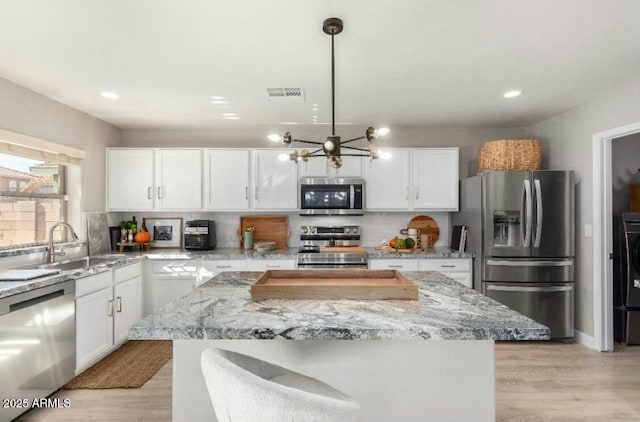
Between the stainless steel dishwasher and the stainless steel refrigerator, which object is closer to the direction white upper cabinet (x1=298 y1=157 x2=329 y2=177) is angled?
the stainless steel dishwasher

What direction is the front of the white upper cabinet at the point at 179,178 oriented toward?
toward the camera

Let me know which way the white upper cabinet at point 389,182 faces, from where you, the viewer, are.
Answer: facing the viewer

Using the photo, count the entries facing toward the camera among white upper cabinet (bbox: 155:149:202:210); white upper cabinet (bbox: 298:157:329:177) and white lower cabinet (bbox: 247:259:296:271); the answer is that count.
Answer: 3

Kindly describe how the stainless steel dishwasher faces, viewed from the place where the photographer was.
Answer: facing the viewer and to the right of the viewer

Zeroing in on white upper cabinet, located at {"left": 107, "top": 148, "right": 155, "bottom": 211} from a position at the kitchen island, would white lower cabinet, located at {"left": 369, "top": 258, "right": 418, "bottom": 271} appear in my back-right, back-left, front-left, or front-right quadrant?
front-right

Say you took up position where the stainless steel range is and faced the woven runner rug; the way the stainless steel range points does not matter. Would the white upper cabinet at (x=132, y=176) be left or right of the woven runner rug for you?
right

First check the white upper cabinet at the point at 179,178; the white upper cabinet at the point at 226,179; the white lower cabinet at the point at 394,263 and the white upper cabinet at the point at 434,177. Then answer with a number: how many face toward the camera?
4

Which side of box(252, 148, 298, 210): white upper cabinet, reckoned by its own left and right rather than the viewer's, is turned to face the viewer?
front

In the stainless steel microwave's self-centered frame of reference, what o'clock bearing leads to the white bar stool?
The white bar stool is roughly at 12 o'clock from the stainless steel microwave.

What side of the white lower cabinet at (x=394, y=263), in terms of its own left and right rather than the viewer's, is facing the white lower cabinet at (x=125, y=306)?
right

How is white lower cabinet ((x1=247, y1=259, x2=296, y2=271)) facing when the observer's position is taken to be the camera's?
facing the viewer

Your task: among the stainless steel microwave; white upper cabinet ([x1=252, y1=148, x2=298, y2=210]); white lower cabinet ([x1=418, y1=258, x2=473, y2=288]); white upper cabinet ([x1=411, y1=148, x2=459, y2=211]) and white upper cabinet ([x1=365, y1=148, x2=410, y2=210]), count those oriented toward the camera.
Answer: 5

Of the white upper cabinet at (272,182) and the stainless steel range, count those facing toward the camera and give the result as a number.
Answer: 2
